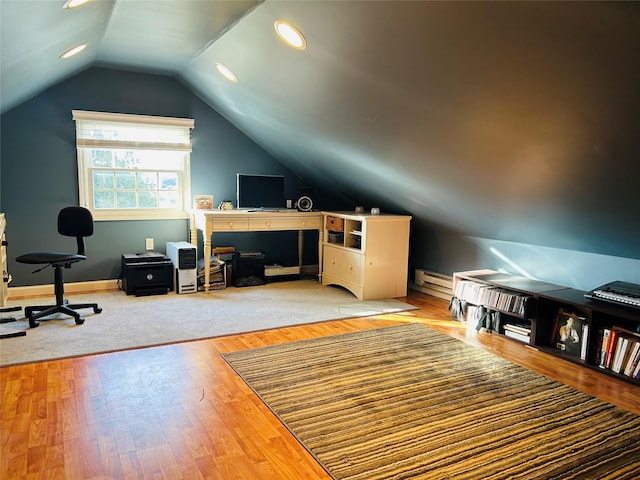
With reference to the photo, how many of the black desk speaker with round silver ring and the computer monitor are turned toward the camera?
2

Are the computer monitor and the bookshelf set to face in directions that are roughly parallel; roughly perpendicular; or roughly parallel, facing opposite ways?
roughly perpendicular

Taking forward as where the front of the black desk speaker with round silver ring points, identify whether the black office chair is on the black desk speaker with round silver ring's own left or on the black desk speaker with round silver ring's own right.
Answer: on the black desk speaker with round silver ring's own right

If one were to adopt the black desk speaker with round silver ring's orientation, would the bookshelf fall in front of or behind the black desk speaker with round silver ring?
in front

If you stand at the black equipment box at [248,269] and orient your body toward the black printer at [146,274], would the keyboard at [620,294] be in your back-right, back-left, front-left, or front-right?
back-left

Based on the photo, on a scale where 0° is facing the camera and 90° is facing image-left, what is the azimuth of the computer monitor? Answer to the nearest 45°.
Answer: approximately 0°

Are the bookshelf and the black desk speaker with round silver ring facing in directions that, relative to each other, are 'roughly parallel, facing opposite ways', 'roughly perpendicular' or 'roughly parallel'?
roughly perpendicular

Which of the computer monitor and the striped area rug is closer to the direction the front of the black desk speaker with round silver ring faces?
the striped area rug

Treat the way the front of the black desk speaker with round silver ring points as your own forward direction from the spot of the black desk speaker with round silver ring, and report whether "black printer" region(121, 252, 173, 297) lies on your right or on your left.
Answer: on your right
